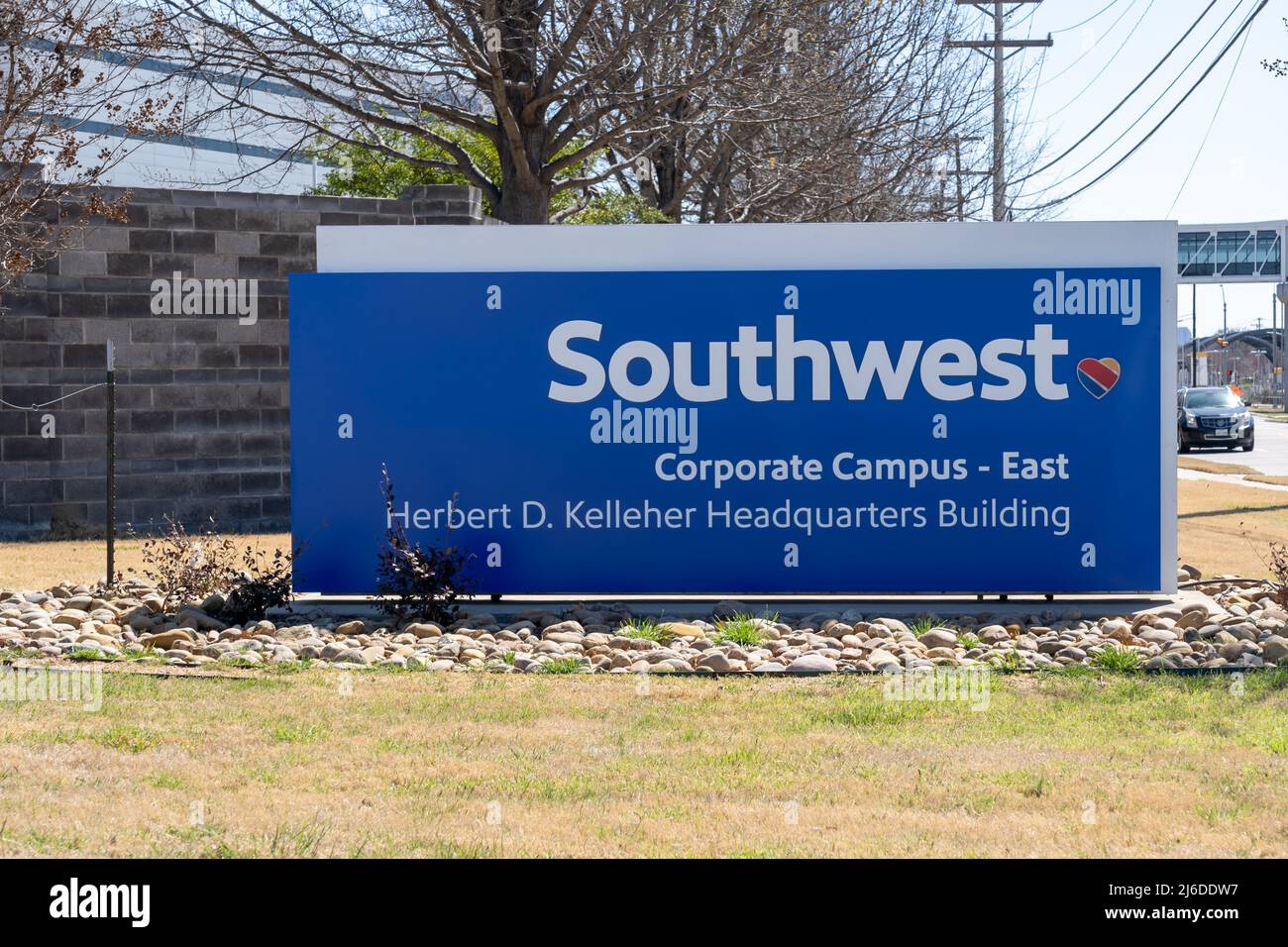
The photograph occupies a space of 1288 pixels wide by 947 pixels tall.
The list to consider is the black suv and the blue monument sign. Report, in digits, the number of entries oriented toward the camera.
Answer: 2

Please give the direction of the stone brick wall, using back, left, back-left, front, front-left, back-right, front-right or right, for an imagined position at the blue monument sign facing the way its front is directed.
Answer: back-right

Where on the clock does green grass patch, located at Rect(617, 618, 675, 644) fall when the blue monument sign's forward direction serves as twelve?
The green grass patch is roughly at 1 o'clock from the blue monument sign.

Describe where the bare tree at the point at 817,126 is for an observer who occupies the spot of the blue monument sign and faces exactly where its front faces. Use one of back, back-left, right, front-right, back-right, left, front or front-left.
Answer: back

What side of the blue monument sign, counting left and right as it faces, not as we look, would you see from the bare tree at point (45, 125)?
right

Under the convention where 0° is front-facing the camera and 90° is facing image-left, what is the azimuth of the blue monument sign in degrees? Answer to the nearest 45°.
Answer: approximately 0°

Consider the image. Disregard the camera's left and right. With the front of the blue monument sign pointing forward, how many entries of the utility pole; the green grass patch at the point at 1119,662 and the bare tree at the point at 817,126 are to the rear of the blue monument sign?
2

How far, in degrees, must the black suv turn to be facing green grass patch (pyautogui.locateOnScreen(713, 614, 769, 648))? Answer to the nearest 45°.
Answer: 0° — it already faces it

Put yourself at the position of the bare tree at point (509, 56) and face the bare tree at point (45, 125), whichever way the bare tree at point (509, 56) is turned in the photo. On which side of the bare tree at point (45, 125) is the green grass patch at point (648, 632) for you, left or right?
left
